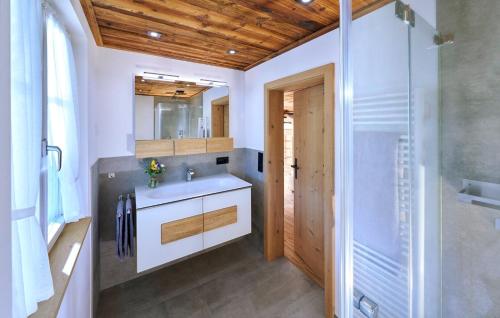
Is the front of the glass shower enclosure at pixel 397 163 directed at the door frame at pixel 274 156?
no

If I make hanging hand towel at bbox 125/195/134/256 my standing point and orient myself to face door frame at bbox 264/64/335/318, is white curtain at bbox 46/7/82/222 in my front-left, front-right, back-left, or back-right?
back-right

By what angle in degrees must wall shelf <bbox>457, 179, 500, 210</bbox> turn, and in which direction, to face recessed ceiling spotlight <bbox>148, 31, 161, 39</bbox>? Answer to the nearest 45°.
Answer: approximately 45° to its right

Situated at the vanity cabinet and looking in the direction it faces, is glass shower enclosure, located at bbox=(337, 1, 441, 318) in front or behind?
in front

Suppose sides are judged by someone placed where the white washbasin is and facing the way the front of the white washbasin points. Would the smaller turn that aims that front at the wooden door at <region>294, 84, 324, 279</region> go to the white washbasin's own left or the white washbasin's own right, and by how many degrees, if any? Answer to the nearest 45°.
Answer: approximately 45° to the white washbasin's own left

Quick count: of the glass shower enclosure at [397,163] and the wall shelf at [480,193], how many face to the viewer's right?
0

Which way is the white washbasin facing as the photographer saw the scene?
facing the viewer and to the right of the viewer

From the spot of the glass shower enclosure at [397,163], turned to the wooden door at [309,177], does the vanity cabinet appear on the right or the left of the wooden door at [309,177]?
left

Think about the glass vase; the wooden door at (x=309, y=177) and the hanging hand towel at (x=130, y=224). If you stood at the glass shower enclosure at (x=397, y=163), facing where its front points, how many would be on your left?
0

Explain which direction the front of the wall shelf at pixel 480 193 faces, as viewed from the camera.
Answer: facing the viewer and to the left of the viewer
